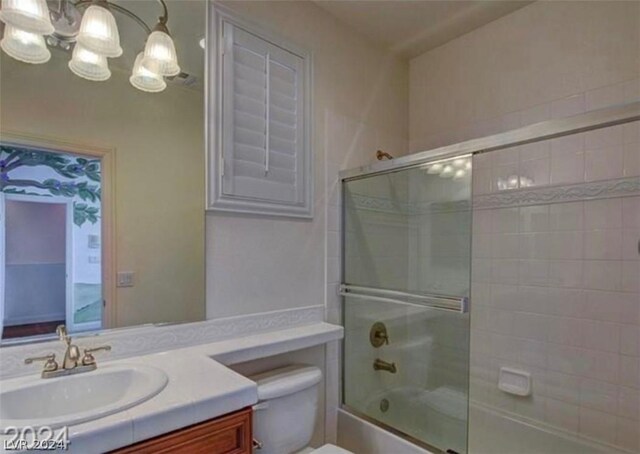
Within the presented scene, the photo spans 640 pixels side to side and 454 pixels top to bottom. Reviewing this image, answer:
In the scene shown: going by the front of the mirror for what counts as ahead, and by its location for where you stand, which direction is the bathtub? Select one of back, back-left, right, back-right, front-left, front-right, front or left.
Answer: left

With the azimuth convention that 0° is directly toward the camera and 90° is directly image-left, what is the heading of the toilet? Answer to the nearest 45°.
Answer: approximately 315°

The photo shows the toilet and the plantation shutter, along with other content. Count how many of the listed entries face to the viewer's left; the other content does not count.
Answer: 0

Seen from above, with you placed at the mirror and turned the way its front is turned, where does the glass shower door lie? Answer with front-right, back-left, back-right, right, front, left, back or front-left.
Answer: left

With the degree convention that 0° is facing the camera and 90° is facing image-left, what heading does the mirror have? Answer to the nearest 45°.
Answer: approximately 0°

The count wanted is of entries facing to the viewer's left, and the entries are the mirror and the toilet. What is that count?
0

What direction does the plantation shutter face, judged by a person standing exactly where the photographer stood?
facing the viewer and to the right of the viewer

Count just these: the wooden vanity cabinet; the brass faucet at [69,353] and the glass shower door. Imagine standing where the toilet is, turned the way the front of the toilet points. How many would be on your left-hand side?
1
